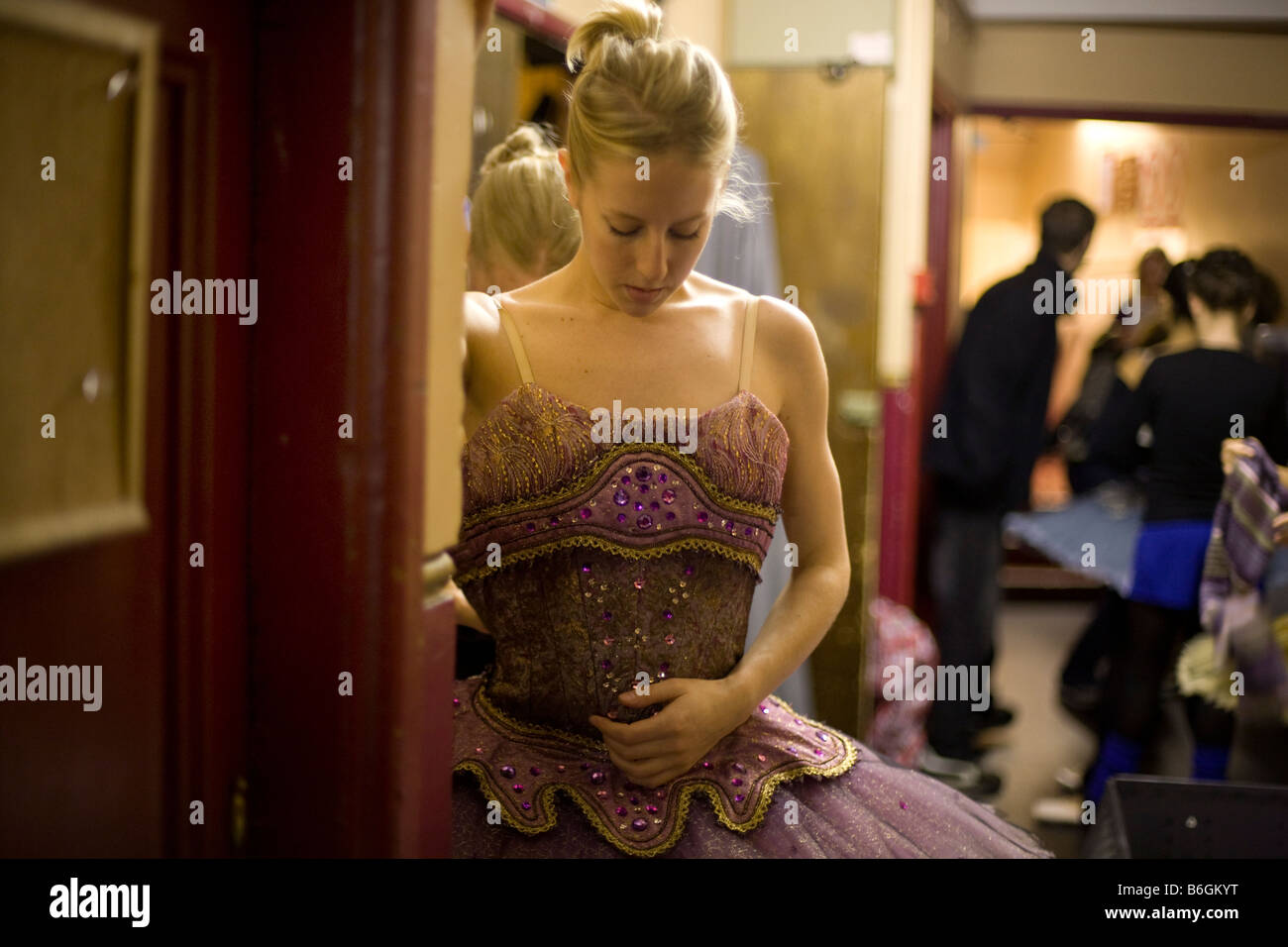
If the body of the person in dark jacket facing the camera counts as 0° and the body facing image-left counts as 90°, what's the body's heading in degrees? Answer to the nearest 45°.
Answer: approximately 270°

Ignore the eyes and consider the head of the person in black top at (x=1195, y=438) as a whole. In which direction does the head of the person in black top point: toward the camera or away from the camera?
away from the camera

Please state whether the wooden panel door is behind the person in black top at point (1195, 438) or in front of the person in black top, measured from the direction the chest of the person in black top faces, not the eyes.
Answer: behind

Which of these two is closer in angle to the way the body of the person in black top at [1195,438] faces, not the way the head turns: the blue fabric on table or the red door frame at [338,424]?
the blue fabric on table

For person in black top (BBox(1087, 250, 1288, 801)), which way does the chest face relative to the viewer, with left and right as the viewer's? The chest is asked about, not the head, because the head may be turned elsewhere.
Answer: facing away from the viewer

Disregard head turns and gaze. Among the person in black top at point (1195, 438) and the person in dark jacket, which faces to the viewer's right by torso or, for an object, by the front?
the person in dark jacket
